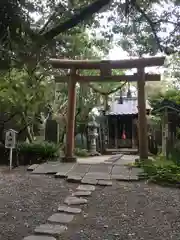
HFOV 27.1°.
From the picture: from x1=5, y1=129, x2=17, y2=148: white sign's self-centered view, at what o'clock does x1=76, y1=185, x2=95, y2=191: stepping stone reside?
The stepping stone is roughly at 11 o'clock from the white sign.

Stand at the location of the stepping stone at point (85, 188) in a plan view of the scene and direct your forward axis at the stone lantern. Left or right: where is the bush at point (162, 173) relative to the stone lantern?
right

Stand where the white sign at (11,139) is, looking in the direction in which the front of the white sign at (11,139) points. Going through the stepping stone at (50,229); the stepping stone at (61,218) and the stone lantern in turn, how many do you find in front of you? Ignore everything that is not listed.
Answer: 2

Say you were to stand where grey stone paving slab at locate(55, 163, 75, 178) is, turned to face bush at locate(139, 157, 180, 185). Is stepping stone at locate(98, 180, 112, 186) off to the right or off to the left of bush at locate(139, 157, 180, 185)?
right

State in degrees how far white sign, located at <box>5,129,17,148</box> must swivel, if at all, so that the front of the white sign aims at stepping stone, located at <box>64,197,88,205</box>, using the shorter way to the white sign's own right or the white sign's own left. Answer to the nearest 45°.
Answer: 0° — it already faces it

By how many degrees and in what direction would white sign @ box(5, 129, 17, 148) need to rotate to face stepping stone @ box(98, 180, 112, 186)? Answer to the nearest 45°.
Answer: approximately 45° to its left

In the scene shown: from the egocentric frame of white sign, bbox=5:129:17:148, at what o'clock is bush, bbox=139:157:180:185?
The bush is roughly at 10 o'clock from the white sign.

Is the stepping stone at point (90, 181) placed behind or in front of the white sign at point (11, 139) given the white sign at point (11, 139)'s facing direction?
in front

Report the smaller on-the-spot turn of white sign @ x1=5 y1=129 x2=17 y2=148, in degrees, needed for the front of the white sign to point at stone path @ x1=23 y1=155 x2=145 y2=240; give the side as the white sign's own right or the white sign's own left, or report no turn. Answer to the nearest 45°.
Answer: approximately 45° to the white sign's own left

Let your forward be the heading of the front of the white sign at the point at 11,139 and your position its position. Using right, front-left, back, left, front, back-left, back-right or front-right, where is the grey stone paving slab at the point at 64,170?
front-left

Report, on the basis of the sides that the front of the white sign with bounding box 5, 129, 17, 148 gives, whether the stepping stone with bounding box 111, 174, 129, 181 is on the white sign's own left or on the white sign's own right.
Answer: on the white sign's own left

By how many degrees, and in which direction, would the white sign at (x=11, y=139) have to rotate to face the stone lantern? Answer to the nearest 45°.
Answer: approximately 135° to its left

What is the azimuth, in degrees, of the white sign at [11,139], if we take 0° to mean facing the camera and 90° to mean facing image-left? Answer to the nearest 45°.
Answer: approximately 0°

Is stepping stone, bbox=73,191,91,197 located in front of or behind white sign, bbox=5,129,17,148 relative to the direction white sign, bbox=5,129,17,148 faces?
in front

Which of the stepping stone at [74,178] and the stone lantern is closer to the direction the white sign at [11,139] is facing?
the stepping stone
